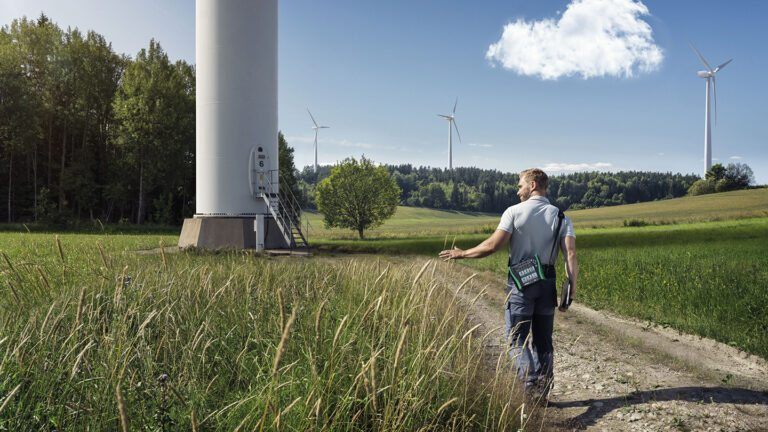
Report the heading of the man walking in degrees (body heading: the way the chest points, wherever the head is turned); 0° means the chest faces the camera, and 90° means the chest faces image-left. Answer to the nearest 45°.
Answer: approximately 180°

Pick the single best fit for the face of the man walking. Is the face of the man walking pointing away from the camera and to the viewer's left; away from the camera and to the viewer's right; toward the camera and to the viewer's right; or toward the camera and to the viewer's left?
away from the camera and to the viewer's left

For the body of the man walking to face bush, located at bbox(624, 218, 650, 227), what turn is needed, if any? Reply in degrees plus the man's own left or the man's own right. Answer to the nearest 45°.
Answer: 0° — they already face it
